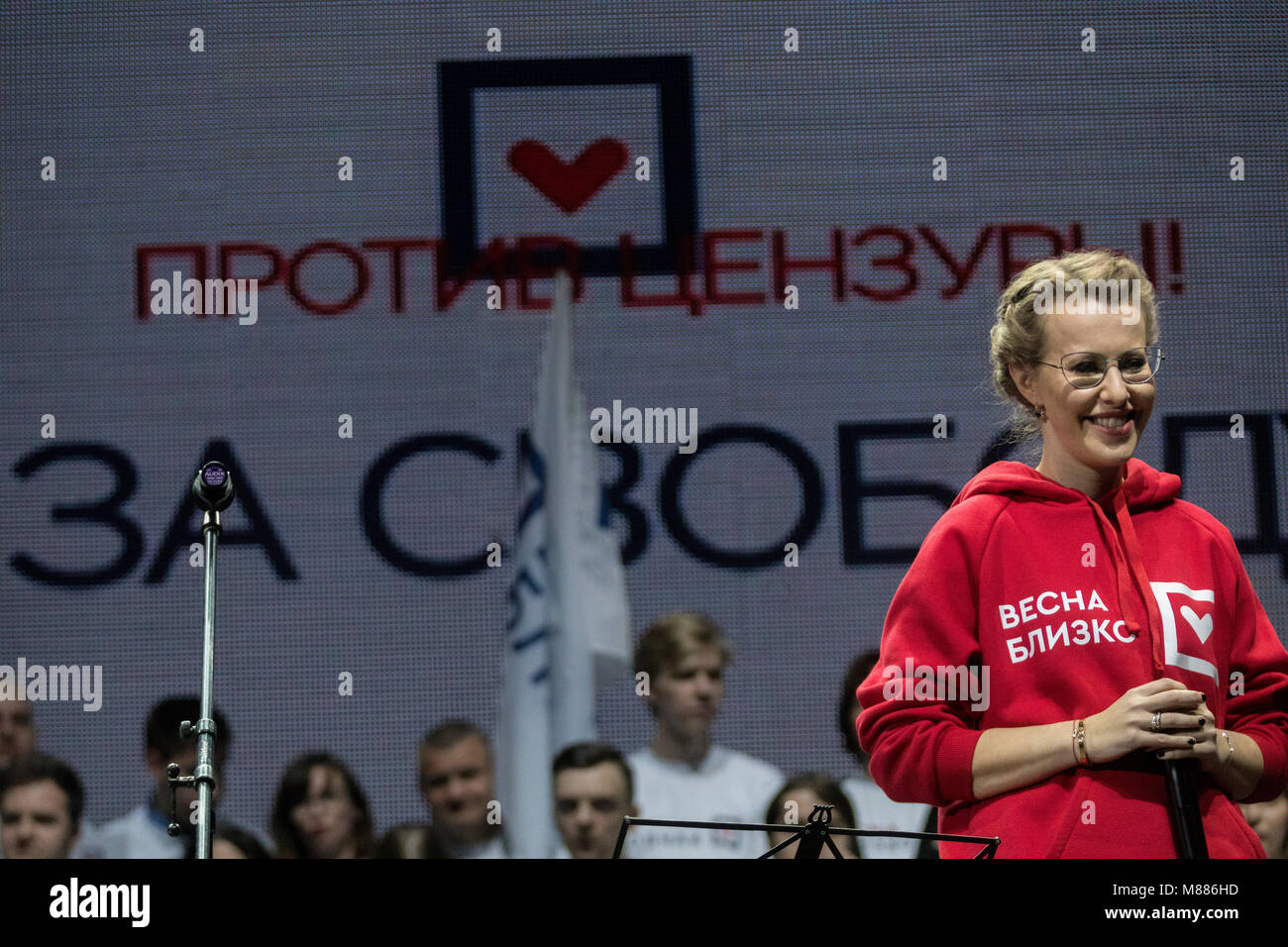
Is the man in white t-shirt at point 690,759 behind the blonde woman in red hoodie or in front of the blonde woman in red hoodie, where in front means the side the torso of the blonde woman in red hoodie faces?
behind

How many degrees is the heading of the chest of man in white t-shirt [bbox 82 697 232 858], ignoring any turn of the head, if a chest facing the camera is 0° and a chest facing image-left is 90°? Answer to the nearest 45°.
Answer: approximately 315°

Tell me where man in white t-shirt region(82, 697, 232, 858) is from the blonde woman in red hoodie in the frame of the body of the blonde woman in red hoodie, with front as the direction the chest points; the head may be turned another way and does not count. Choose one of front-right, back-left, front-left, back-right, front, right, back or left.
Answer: back

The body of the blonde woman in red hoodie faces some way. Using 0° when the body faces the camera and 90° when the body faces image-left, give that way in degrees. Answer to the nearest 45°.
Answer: approximately 315°

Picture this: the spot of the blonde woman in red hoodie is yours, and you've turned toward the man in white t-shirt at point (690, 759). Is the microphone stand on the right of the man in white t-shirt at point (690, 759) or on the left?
left
